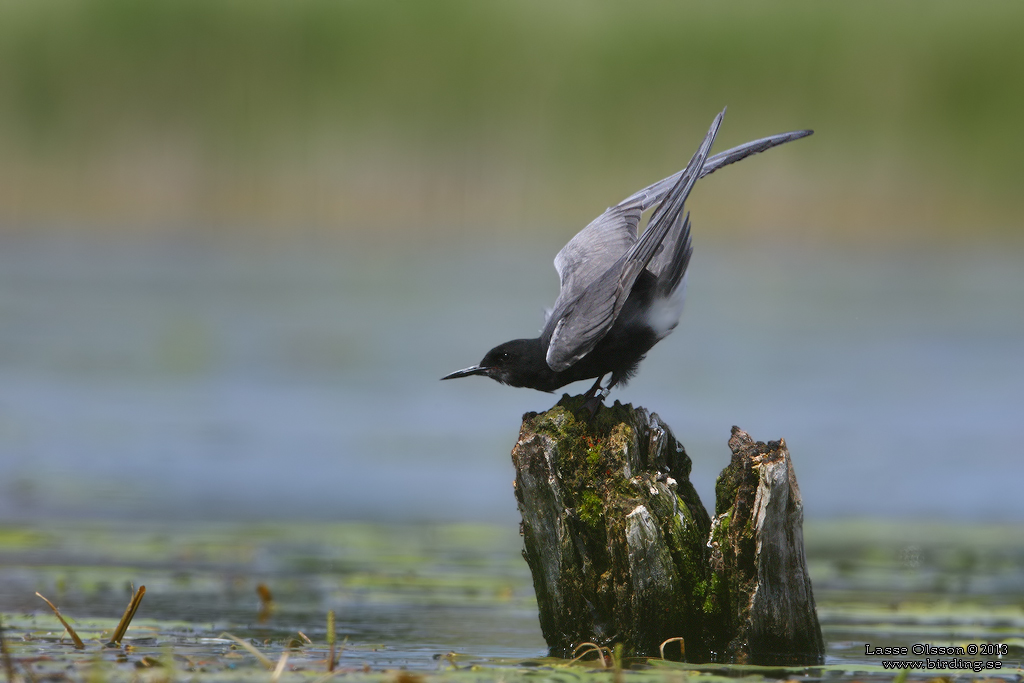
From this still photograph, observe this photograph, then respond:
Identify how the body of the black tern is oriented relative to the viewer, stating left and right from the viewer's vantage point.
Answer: facing to the left of the viewer

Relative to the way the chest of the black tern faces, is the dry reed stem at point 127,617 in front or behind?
in front
